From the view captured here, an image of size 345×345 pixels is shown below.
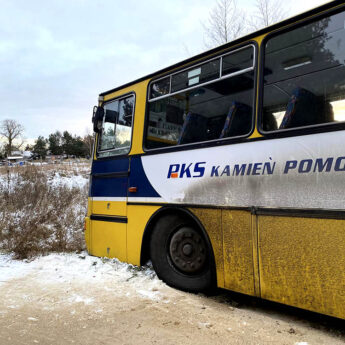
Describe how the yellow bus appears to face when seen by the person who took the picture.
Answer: facing away from the viewer and to the left of the viewer
